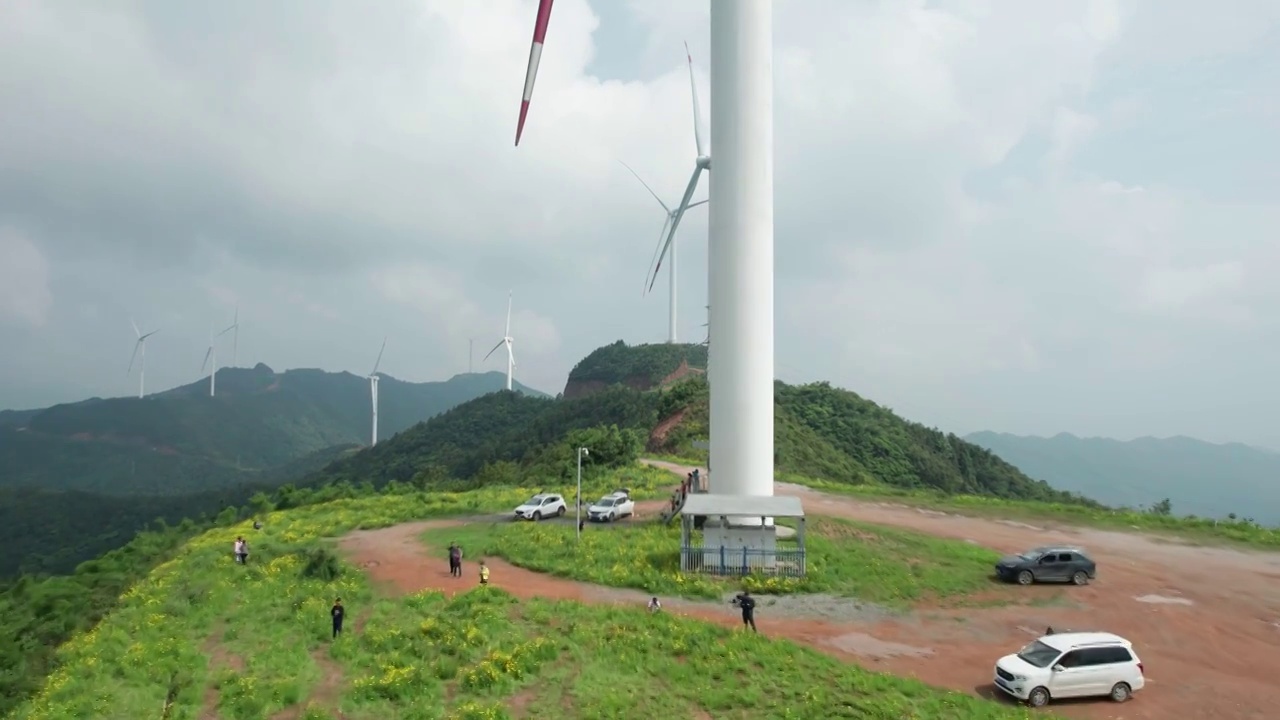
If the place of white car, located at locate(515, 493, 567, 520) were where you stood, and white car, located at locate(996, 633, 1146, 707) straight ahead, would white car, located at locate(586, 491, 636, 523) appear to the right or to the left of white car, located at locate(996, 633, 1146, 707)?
left

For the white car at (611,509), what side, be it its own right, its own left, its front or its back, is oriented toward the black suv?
left

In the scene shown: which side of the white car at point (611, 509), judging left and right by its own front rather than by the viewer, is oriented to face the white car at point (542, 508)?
right

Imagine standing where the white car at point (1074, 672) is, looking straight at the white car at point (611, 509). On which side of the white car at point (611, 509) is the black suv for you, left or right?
right

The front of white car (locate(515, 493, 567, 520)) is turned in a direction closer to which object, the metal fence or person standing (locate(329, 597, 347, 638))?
the person standing

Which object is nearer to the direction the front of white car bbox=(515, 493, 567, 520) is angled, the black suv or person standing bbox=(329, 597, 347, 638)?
the person standing
